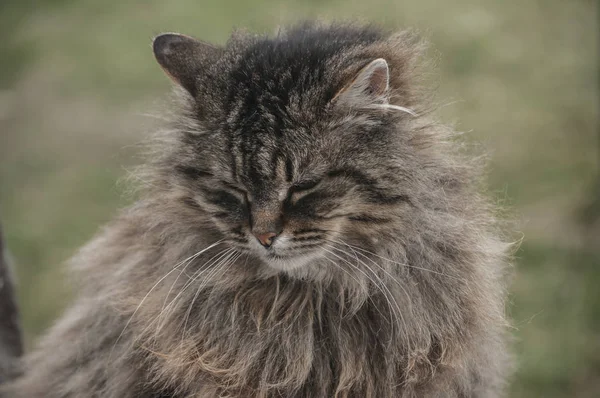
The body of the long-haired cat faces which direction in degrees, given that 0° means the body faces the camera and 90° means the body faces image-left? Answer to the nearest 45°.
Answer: approximately 0°
